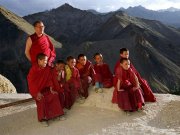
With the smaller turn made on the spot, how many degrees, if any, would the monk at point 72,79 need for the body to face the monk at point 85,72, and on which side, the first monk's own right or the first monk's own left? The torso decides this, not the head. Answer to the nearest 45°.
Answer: approximately 90° to the first monk's own left

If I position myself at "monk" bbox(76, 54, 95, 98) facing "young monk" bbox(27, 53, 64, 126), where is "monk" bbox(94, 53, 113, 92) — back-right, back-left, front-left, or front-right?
back-left

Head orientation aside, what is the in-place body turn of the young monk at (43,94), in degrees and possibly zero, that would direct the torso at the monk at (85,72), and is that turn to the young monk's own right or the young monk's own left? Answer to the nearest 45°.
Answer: approximately 90° to the young monk's own left

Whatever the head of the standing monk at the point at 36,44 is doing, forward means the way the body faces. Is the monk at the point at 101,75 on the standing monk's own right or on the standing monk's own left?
on the standing monk's own left

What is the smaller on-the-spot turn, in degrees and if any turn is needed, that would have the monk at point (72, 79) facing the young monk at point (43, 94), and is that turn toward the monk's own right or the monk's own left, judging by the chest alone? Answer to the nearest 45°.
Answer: approximately 90° to the monk's own right

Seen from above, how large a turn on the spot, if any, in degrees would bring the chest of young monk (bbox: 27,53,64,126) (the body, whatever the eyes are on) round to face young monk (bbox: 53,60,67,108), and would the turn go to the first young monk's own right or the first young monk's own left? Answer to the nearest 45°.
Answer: approximately 90° to the first young monk's own left
